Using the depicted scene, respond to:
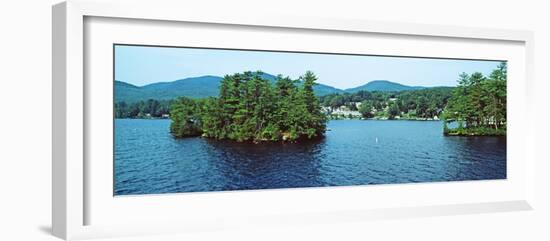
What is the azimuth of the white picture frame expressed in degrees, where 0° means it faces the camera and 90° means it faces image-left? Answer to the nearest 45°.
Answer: approximately 315°
